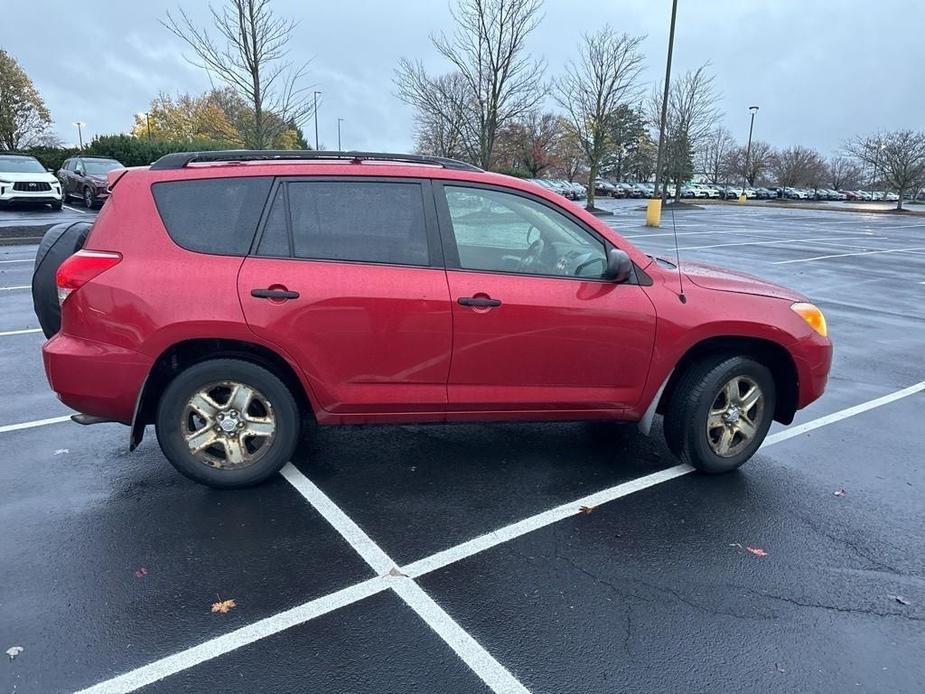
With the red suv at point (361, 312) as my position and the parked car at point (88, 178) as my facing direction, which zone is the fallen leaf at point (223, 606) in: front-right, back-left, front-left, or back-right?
back-left

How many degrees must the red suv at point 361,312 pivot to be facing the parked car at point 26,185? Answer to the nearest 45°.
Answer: approximately 135° to its left

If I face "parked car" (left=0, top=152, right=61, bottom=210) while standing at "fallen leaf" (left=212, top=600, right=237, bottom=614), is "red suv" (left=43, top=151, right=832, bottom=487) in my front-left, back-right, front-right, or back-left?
front-right

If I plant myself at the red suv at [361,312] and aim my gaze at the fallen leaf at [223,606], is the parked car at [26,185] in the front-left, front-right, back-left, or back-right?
back-right

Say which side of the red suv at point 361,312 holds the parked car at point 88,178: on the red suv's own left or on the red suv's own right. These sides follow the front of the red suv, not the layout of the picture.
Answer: on the red suv's own left

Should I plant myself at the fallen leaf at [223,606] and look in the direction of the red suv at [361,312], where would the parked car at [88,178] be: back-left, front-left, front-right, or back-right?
front-left

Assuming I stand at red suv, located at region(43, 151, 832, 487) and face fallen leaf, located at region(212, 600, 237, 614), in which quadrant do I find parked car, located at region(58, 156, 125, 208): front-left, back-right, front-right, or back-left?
back-right

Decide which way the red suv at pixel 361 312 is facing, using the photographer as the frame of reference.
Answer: facing to the right of the viewer
